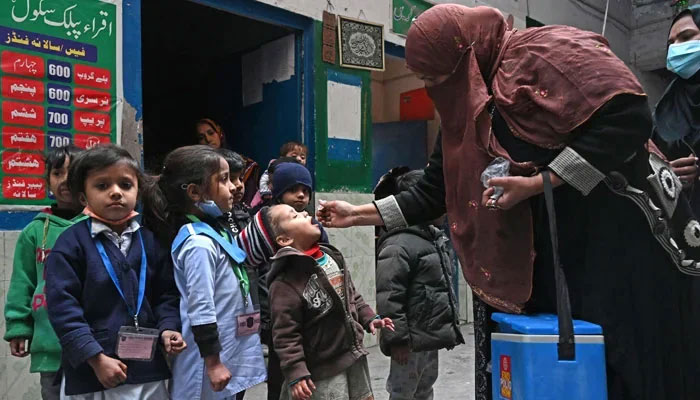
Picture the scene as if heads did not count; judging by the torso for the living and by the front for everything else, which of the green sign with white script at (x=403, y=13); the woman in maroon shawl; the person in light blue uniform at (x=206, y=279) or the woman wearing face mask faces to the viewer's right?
the person in light blue uniform

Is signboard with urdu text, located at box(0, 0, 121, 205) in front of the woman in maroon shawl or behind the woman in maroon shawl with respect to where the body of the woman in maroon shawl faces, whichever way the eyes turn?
in front

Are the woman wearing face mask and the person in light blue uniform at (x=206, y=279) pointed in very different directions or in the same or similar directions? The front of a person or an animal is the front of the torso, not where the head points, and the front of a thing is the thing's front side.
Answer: very different directions

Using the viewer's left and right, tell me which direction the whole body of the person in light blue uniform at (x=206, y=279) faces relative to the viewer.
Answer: facing to the right of the viewer

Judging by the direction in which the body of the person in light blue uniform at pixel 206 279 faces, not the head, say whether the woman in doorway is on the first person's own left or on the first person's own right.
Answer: on the first person's own left

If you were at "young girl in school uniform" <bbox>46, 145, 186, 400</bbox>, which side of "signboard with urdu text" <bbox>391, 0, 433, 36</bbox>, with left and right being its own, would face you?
front

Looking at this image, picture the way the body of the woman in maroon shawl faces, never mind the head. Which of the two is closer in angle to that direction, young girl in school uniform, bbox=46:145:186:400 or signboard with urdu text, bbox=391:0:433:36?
the young girl in school uniform

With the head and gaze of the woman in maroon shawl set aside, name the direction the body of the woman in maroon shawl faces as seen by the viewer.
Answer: to the viewer's left

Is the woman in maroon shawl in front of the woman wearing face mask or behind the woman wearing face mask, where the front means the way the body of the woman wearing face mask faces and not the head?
in front

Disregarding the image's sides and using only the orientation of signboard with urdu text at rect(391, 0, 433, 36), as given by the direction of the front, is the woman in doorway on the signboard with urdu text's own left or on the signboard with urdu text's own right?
on the signboard with urdu text's own right

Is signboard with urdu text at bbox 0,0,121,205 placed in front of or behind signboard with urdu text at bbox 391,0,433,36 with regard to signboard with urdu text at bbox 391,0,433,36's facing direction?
in front

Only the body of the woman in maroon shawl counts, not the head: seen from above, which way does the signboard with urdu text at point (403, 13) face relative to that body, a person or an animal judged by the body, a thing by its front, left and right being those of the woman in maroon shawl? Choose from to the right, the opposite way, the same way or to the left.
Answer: to the left
